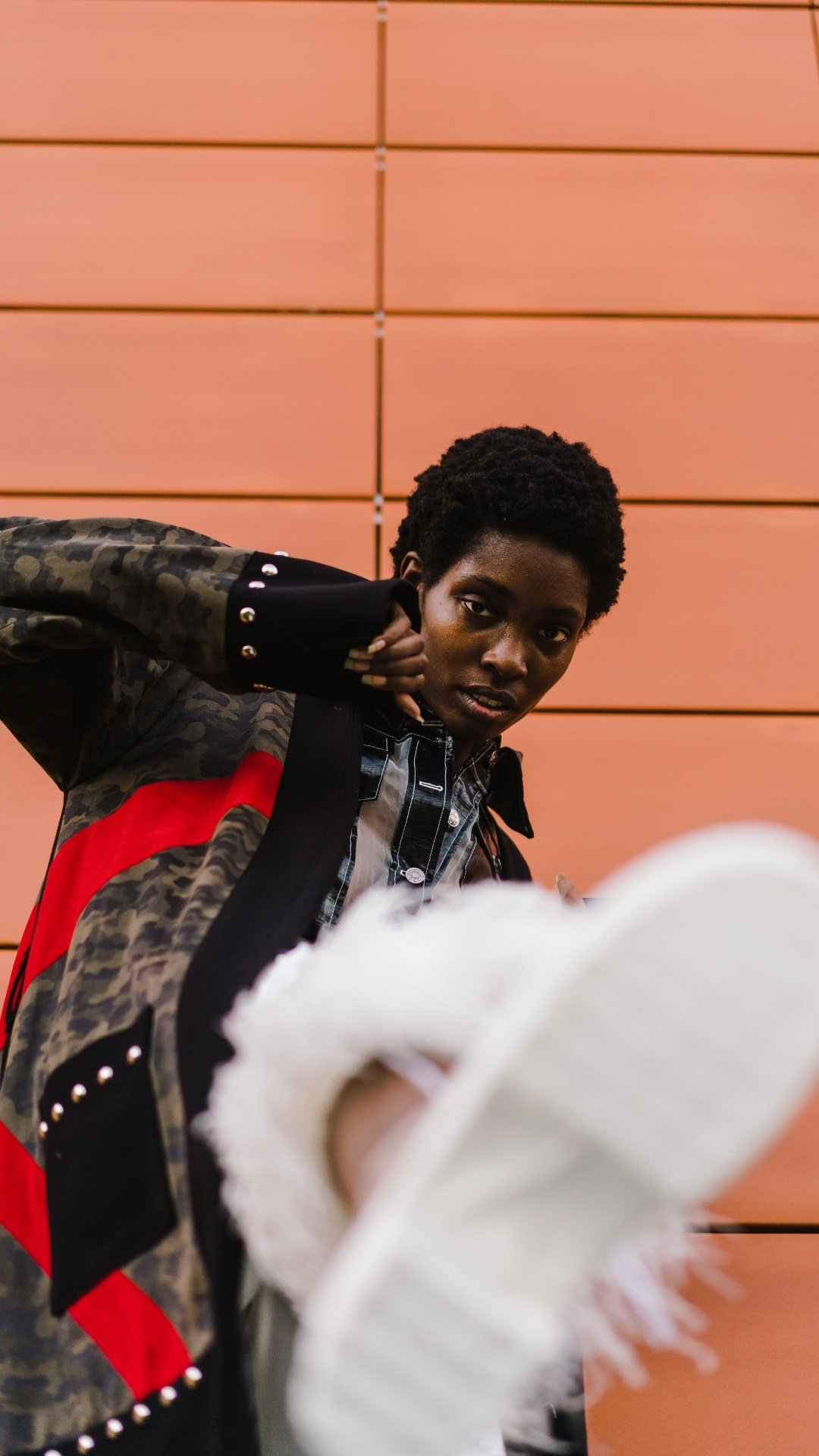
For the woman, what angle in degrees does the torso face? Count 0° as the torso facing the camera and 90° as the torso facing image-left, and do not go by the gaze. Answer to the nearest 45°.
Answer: approximately 315°
